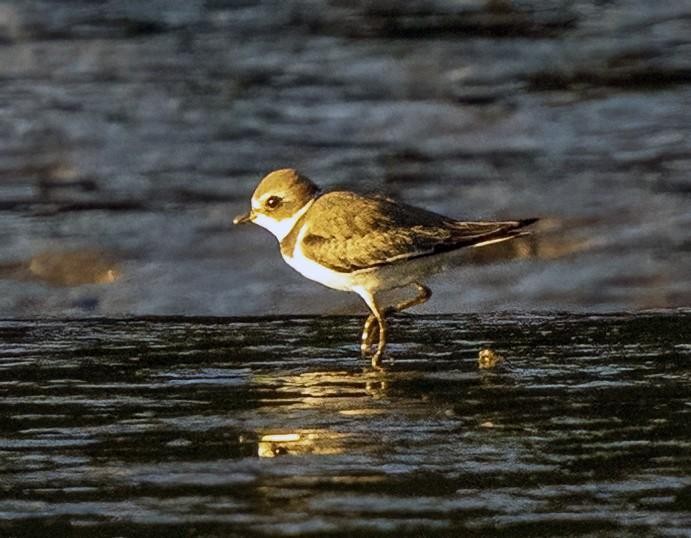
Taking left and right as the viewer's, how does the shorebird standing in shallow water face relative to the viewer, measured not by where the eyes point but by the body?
facing to the left of the viewer
